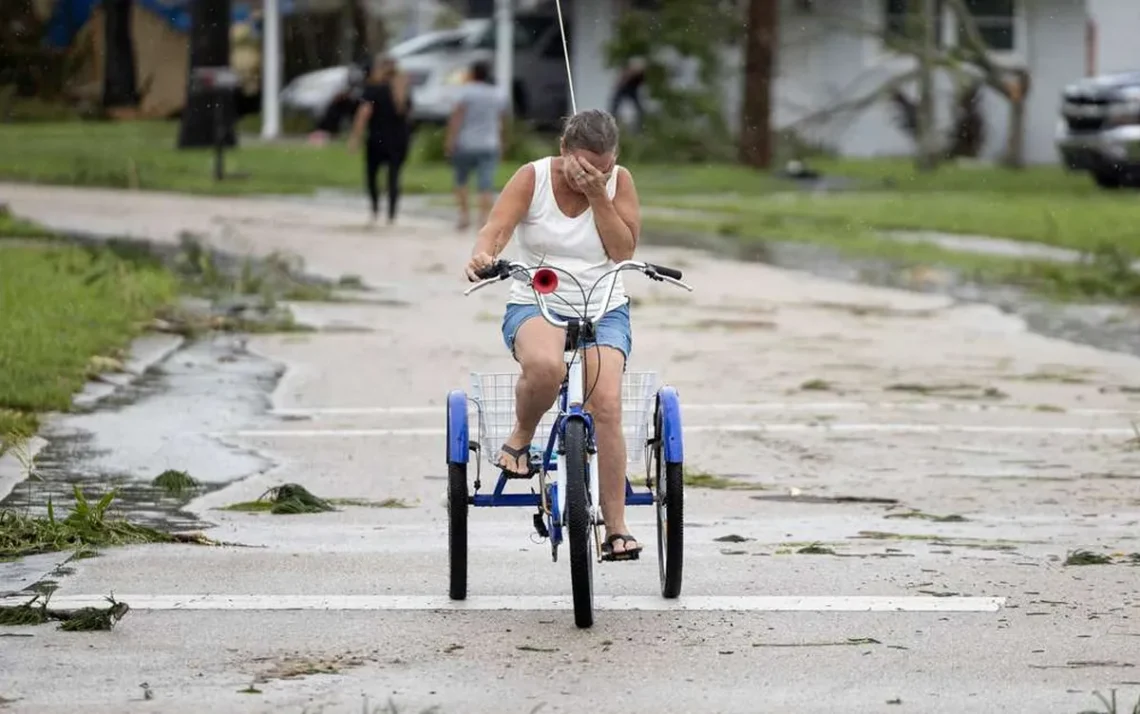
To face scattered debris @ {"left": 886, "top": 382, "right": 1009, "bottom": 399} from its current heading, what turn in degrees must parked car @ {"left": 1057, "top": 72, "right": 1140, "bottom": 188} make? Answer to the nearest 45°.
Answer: approximately 45° to its left

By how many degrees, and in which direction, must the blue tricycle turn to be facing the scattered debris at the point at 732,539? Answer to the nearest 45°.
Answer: approximately 135° to its left

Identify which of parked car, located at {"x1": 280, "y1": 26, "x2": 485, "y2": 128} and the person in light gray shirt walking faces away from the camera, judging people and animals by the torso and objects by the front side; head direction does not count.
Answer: the person in light gray shirt walking

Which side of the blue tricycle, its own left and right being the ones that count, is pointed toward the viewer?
front

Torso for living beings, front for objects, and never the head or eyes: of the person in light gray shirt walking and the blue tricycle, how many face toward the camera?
1

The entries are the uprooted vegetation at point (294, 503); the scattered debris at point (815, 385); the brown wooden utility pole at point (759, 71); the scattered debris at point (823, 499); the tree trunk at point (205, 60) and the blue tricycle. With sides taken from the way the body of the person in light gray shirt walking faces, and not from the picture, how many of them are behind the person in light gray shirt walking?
4

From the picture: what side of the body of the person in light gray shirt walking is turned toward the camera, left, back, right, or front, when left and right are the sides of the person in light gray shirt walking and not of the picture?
back

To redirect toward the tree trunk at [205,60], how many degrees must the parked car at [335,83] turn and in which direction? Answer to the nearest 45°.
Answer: approximately 45° to its left

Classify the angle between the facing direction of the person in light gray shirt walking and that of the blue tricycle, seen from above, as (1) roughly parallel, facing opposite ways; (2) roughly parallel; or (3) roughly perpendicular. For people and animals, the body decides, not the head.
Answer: roughly parallel, facing opposite ways

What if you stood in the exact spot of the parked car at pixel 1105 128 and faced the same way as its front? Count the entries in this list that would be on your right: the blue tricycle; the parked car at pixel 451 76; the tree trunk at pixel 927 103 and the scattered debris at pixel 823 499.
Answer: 2

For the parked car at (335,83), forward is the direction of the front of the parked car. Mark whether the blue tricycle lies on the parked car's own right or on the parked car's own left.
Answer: on the parked car's own left

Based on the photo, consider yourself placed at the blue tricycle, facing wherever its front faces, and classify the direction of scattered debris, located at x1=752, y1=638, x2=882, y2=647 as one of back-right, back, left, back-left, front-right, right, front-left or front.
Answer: front-left

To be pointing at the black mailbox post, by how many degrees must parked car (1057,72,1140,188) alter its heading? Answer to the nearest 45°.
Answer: approximately 45° to its right

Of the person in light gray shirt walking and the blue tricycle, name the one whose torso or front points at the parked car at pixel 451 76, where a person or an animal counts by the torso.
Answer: the person in light gray shirt walking

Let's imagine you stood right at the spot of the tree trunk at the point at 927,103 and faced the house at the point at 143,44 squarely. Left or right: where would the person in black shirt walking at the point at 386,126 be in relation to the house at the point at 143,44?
left

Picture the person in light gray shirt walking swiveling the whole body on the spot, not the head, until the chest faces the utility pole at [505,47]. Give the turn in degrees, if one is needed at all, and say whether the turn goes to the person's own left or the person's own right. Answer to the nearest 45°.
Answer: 0° — they already face it

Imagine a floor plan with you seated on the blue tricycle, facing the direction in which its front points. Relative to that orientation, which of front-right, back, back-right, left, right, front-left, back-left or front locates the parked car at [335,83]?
back
